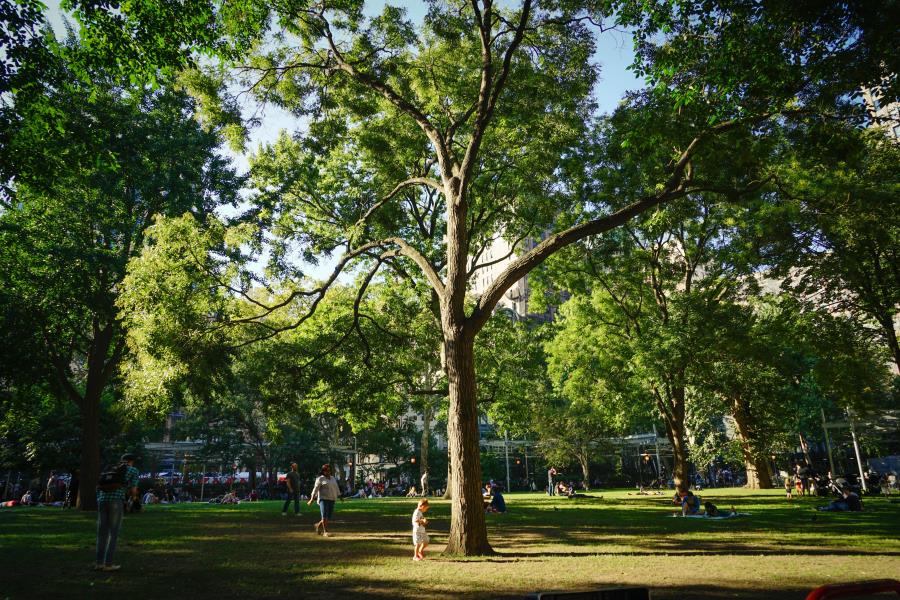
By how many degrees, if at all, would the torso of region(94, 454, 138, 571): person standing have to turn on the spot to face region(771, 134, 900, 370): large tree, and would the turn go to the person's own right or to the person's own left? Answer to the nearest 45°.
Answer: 0° — they already face it
